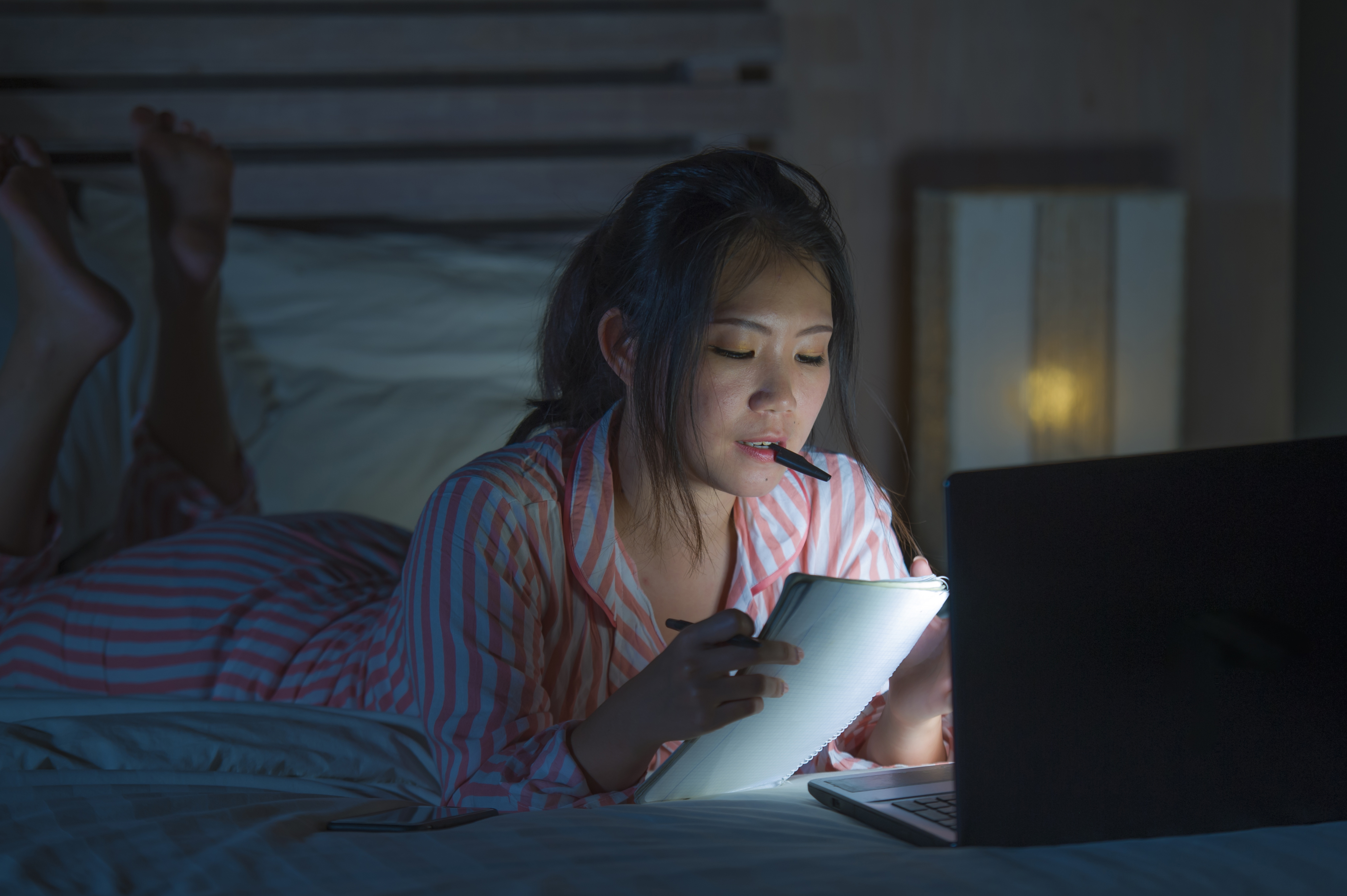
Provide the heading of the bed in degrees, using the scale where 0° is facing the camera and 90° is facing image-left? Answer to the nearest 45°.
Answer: approximately 0°

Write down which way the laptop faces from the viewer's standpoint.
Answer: facing away from the viewer and to the left of the viewer

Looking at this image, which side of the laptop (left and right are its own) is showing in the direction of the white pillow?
front
